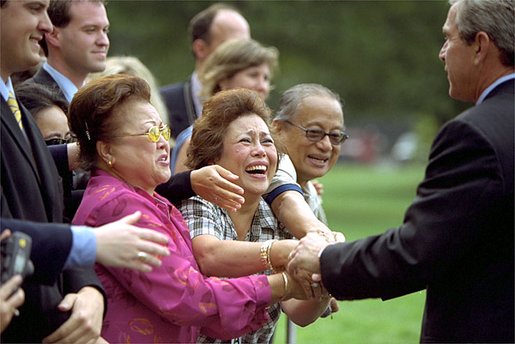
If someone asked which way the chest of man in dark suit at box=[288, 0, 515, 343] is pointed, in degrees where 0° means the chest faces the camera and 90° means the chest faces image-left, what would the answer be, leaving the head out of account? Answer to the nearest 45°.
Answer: approximately 135°

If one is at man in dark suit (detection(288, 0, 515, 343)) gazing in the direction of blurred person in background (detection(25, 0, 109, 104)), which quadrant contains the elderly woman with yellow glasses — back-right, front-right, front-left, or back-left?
front-left

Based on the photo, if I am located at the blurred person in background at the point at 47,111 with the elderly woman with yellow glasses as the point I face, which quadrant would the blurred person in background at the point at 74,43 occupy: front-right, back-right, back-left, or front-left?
back-left

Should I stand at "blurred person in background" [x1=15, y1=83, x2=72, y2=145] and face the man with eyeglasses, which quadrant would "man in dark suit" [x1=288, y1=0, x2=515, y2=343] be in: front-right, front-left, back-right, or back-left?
front-right

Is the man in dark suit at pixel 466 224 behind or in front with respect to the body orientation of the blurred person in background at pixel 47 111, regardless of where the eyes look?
in front

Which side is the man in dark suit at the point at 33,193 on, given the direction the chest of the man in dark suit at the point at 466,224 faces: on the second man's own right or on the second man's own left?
on the second man's own left

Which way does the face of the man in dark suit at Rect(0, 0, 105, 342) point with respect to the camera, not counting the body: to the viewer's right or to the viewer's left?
to the viewer's right

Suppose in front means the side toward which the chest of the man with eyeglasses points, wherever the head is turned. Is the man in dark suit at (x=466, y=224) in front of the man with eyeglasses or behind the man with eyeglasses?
in front

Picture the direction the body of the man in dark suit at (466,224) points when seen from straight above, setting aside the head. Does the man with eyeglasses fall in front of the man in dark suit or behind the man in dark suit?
in front

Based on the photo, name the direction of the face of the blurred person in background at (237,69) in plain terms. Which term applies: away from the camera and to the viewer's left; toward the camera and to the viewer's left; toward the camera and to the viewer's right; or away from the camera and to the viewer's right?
toward the camera and to the viewer's right

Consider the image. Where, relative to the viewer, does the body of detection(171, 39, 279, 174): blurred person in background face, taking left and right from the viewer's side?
facing the viewer and to the right of the viewer

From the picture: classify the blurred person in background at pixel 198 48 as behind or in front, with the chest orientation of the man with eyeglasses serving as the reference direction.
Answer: behind
